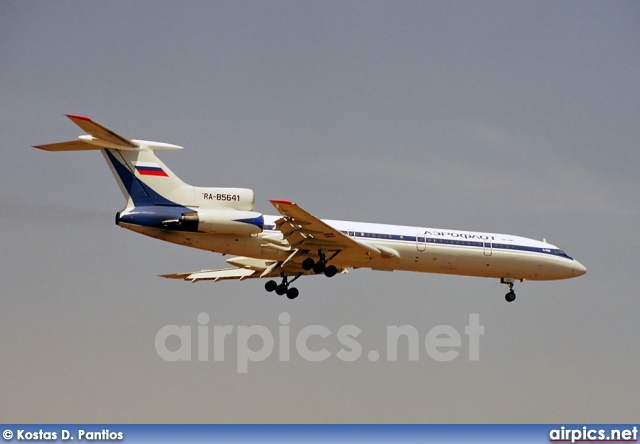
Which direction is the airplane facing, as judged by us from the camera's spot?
facing to the right of the viewer
